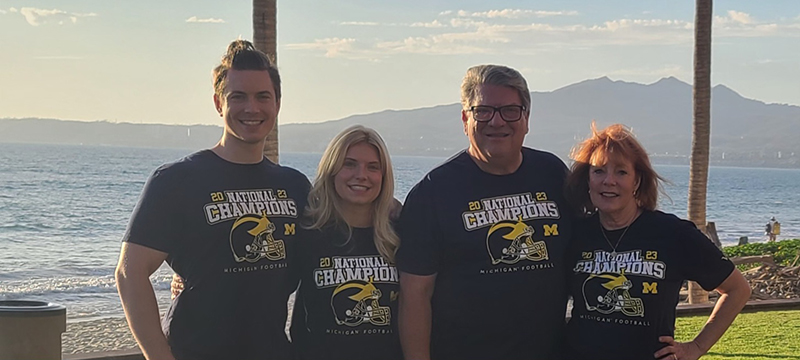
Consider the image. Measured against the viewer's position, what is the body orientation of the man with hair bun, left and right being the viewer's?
facing the viewer and to the right of the viewer

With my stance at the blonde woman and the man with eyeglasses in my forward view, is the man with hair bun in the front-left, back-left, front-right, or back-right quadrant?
back-right

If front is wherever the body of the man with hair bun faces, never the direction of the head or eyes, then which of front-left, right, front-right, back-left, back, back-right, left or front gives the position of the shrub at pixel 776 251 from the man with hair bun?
left

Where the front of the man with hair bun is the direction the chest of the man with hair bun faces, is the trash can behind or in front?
behind

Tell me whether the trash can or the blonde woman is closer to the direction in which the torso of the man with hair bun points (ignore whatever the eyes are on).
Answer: the blonde woman

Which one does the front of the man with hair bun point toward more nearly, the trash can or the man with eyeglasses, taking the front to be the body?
the man with eyeglasses

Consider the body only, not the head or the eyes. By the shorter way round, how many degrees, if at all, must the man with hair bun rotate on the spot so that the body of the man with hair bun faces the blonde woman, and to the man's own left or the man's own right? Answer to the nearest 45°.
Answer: approximately 45° to the man's own left

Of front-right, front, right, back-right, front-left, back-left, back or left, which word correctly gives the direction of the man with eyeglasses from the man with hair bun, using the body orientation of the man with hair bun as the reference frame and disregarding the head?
front-left
